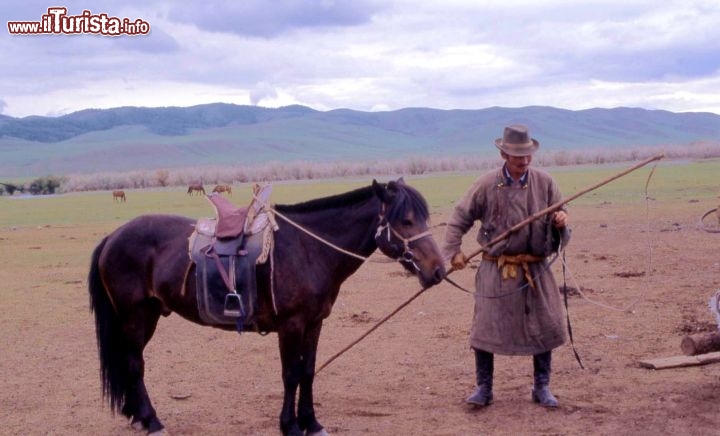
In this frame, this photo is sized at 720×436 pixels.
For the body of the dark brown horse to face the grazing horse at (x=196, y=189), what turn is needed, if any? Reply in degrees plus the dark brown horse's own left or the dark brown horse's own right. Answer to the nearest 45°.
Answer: approximately 90° to the dark brown horse's own left

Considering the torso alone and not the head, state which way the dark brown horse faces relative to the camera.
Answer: to the viewer's right

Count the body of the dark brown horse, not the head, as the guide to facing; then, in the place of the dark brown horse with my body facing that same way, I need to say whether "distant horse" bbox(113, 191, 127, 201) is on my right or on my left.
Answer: on my left

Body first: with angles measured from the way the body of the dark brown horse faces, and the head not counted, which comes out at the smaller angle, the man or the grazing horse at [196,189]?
the man

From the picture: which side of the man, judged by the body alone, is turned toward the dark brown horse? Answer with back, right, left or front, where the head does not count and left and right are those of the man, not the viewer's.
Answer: right

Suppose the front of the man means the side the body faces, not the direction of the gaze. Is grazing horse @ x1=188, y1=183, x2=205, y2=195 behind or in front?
behind

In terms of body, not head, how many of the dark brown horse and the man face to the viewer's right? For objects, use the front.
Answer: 1

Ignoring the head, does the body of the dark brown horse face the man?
yes

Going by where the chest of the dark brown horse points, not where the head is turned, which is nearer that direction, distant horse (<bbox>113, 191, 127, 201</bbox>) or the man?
the man

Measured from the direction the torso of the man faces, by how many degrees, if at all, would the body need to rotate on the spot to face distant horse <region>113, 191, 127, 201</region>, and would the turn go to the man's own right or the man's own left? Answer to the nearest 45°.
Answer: approximately 135° to the man's own right

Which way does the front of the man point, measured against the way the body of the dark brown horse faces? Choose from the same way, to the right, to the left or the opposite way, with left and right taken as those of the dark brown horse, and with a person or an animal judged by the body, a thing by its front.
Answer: to the right
